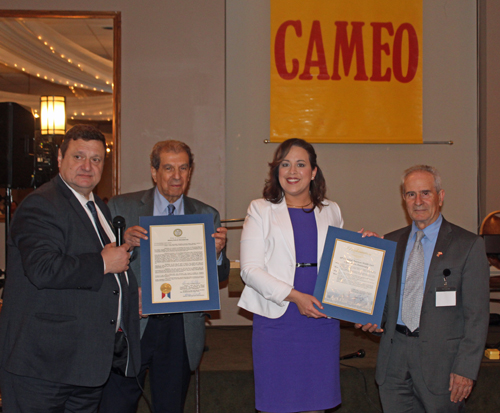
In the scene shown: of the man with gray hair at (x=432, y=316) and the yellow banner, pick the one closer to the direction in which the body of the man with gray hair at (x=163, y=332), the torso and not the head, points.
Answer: the man with gray hair

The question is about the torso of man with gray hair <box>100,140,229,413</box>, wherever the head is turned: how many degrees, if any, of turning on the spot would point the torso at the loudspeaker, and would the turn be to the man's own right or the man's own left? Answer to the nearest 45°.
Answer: approximately 135° to the man's own right

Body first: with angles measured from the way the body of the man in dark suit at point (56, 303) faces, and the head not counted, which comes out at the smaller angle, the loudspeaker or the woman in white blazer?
the woman in white blazer

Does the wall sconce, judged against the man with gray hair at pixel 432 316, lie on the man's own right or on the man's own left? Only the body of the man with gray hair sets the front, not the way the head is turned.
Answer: on the man's own right
